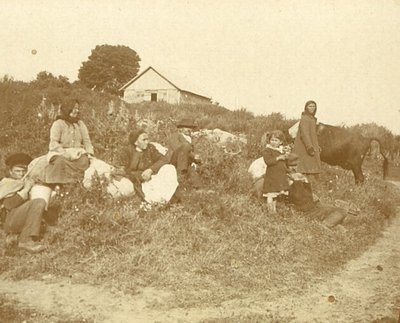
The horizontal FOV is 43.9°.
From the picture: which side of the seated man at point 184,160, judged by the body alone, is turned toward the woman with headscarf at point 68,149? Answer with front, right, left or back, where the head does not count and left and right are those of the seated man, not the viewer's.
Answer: right

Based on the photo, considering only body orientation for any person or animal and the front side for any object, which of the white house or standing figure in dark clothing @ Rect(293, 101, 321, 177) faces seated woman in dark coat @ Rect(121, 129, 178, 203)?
the white house

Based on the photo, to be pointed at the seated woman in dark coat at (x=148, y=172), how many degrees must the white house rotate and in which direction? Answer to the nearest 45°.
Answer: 0° — it already faces them

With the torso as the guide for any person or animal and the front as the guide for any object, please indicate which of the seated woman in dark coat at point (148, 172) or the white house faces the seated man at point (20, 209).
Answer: the white house

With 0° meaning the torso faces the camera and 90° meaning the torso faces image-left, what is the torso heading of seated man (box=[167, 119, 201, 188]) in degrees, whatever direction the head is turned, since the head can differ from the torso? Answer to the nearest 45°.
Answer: approximately 315°

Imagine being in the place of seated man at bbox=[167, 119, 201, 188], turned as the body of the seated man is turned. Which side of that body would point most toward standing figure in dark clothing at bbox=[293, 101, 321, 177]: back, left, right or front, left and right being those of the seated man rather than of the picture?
left

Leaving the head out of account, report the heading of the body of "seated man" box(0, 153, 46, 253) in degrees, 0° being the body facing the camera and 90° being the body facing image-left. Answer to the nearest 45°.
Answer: approximately 315°

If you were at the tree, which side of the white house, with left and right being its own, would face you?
right

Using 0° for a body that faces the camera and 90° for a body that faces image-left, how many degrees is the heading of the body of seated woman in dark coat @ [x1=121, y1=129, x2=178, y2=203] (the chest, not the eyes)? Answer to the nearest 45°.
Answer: approximately 315°

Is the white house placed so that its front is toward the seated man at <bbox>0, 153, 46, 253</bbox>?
yes

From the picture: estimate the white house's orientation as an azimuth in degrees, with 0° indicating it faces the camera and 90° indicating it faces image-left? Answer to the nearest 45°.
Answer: approximately 0°

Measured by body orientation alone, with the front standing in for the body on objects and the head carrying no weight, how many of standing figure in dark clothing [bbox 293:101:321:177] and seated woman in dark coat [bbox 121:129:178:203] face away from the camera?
0

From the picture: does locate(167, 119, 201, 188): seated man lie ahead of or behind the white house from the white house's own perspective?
ahead

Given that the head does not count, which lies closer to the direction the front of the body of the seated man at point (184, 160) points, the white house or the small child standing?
the small child standing

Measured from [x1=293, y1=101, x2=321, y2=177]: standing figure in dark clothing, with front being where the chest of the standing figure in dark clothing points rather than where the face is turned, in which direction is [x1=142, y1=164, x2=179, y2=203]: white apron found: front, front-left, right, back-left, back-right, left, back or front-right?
right

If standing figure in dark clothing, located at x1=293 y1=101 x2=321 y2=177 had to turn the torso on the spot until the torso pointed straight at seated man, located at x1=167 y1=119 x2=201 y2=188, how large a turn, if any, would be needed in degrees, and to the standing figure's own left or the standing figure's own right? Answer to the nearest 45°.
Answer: approximately 90° to the standing figure's own right
